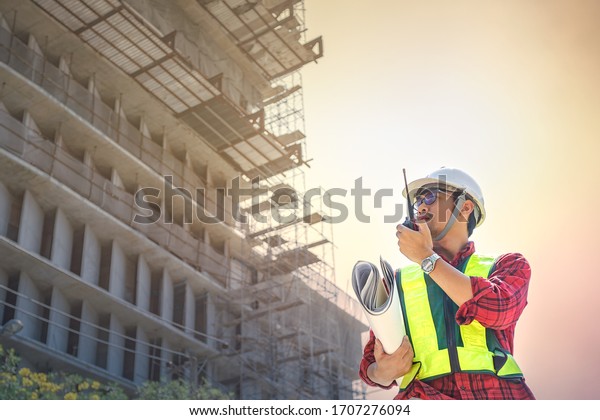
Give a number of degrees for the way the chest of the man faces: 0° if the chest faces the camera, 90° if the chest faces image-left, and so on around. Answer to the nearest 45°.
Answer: approximately 45°

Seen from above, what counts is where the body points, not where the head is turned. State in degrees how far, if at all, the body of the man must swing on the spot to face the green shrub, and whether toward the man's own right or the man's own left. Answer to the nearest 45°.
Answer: approximately 90° to the man's own right

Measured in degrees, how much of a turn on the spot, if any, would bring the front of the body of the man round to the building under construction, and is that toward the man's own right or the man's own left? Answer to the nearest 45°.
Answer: approximately 90° to the man's own right
